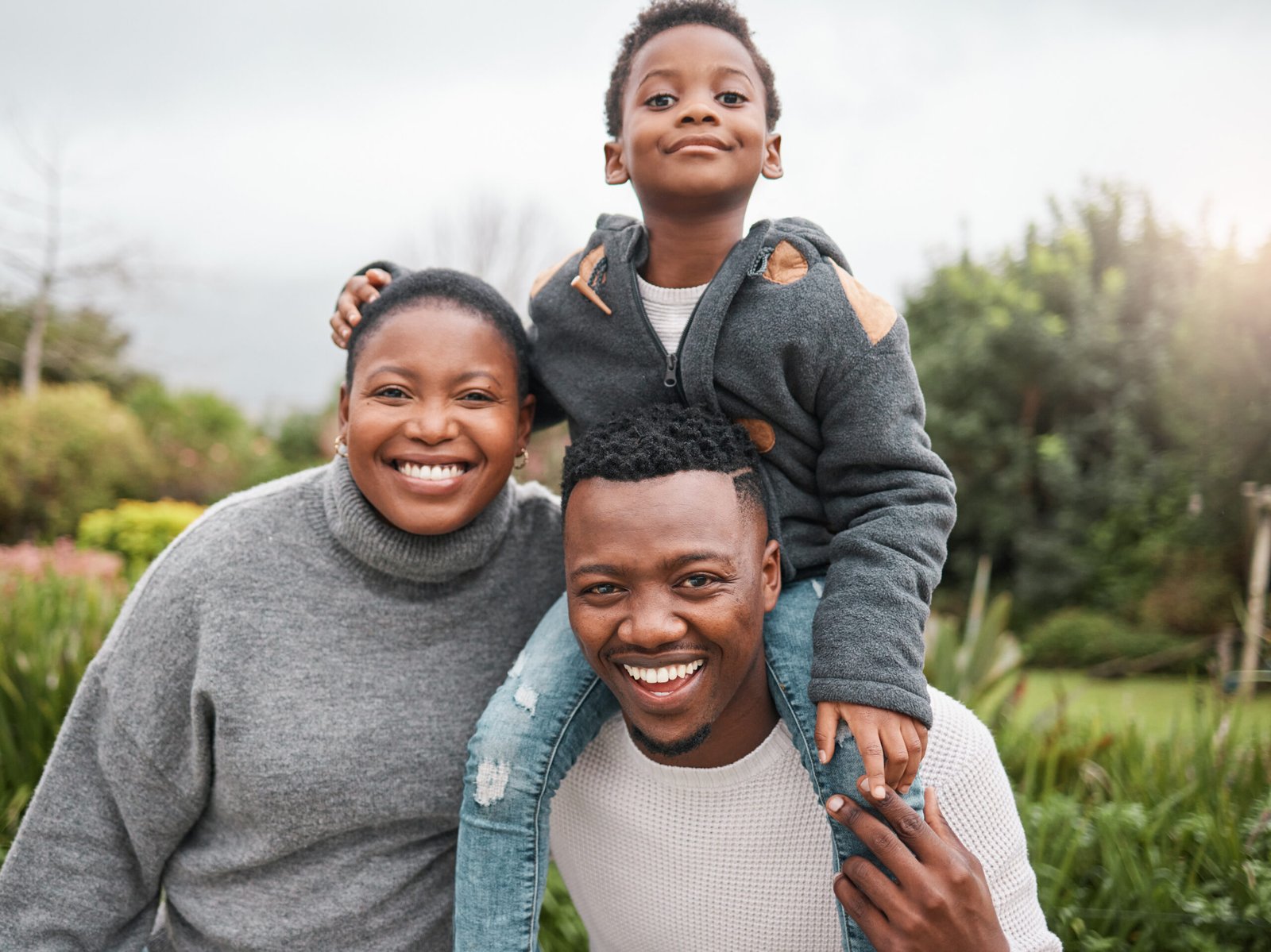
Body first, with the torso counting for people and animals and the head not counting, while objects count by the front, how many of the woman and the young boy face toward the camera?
2

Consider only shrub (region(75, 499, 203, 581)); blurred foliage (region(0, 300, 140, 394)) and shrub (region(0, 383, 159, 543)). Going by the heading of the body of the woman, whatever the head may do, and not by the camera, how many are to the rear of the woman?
3

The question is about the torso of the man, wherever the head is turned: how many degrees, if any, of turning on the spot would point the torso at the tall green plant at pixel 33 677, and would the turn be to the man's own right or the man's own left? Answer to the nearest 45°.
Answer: approximately 135° to the man's own right

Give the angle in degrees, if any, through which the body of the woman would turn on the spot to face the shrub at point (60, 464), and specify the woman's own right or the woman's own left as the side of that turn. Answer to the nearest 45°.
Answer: approximately 180°

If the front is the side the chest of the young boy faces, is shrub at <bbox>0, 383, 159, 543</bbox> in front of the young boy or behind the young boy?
behind
